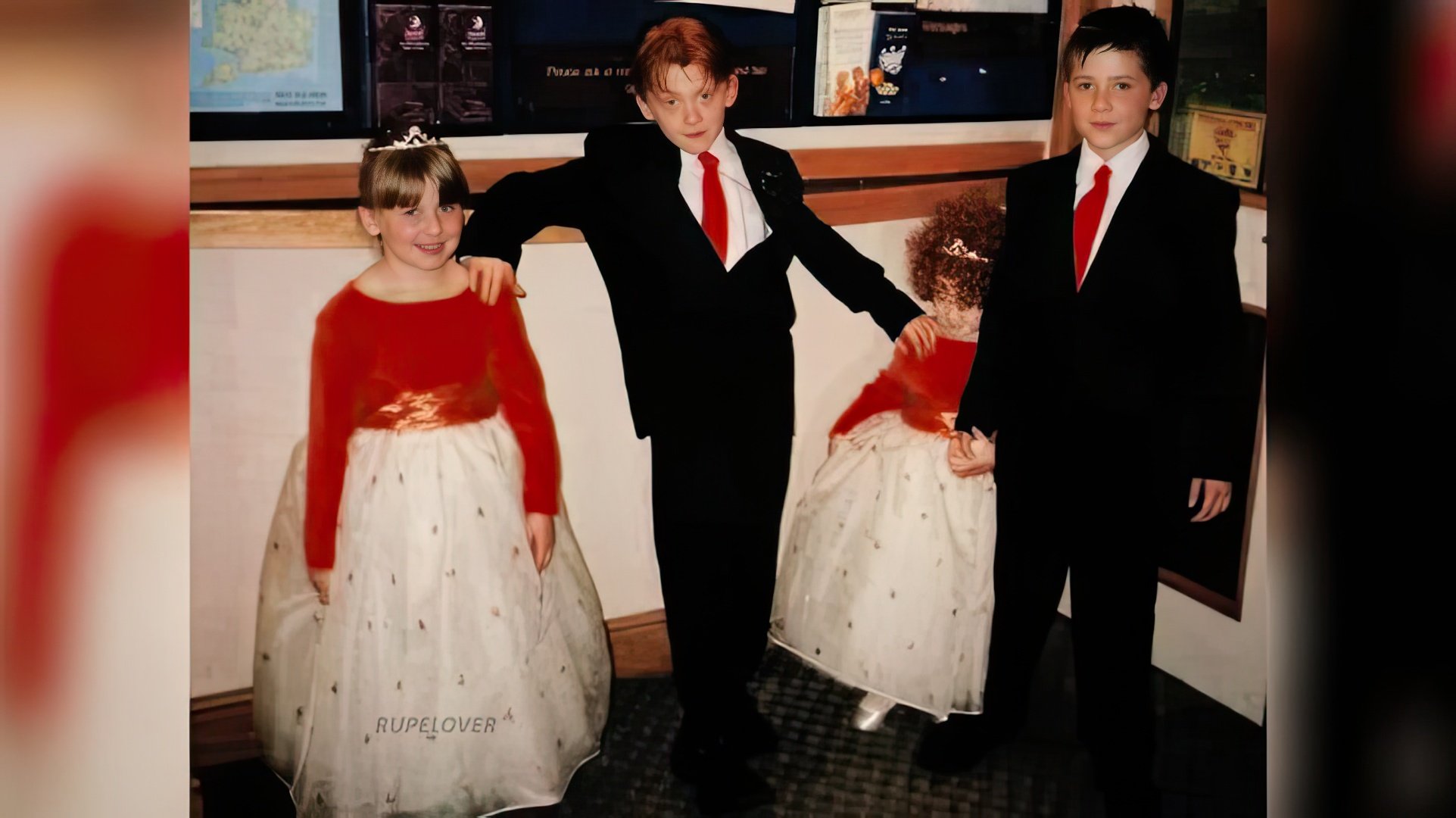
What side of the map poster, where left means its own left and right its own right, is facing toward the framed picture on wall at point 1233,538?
left

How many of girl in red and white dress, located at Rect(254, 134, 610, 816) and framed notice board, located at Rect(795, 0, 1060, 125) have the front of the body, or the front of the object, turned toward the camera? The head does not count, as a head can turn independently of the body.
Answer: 2

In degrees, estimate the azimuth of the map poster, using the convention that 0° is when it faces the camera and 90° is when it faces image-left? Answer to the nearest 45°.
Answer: approximately 0°

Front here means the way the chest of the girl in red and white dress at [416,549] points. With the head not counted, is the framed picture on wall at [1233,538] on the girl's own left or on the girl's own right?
on the girl's own left
